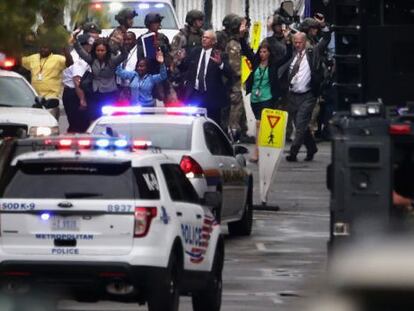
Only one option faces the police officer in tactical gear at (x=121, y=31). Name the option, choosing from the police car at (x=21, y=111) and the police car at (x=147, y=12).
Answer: the police car at (x=147, y=12)

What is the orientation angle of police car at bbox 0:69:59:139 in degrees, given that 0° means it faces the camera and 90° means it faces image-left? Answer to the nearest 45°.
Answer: approximately 0°

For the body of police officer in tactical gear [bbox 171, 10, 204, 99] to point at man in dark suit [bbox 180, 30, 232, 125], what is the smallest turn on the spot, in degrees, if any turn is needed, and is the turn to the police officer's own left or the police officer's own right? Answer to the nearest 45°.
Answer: approximately 45° to the police officer's own right

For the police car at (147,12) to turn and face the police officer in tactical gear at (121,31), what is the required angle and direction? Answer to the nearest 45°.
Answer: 0° — it already faces them

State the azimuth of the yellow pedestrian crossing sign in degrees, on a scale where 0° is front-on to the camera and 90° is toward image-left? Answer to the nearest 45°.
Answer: approximately 0°

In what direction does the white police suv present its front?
away from the camera
